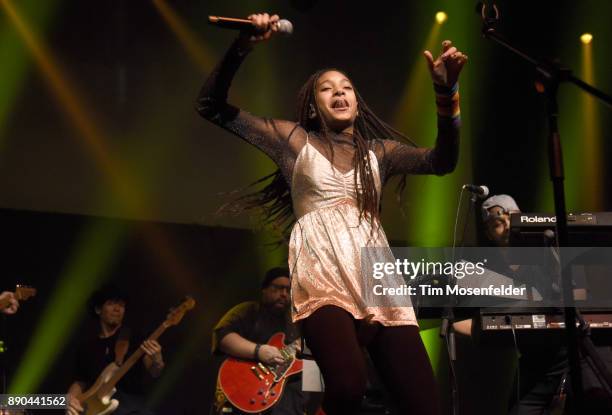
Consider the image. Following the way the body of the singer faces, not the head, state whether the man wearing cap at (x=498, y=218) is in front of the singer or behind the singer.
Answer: behind

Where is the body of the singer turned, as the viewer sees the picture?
toward the camera

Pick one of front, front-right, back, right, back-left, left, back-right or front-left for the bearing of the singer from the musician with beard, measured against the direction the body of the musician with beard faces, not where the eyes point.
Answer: front-right

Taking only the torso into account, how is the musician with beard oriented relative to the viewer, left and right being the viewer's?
facing the viewer and to the right of the viewer

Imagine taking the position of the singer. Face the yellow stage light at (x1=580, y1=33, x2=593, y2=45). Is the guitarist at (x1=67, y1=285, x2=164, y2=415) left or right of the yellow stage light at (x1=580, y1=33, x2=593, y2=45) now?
left

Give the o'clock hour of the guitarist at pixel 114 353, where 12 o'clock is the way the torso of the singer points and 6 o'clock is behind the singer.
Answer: The guitarist is roughly at 5 o'clock from the singer.

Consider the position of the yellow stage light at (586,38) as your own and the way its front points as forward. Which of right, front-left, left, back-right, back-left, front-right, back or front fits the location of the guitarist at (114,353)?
right

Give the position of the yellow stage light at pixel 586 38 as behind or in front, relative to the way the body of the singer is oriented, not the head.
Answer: behind

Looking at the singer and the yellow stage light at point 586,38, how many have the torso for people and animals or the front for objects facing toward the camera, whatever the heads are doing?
2

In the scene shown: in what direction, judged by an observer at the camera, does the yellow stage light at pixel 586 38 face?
facing the viewer
